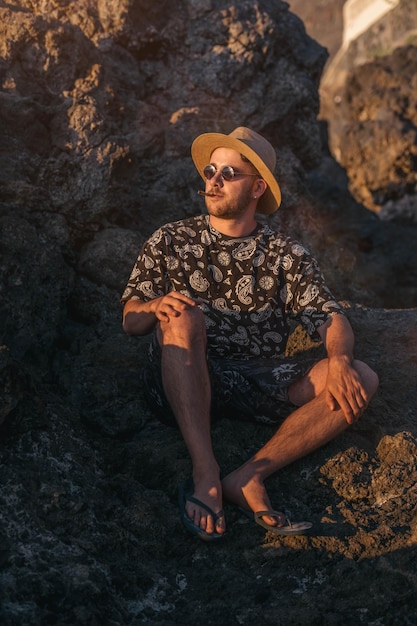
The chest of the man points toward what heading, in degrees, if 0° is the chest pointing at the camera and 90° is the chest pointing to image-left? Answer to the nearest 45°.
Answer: approximately 0°
